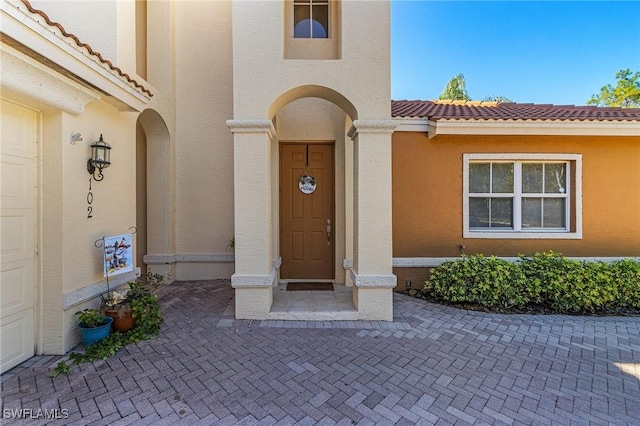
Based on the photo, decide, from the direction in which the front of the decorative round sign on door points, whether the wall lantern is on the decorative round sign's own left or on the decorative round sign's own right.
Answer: on the decorative round sign's own right

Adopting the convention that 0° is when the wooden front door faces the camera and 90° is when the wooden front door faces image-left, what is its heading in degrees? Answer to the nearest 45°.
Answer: approximately 0°

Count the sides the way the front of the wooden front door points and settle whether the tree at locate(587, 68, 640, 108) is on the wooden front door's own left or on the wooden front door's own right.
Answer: on the wooden front door's own left

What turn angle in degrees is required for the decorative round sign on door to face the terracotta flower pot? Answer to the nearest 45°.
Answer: approximately 45° to its right

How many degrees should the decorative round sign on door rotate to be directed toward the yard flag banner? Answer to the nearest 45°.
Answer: approximately 45° to its right

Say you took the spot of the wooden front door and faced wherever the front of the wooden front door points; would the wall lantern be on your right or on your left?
on your right

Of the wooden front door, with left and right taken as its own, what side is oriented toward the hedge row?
left

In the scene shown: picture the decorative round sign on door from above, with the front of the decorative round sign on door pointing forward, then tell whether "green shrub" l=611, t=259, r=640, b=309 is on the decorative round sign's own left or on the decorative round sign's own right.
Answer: on the decorative round sign's own left

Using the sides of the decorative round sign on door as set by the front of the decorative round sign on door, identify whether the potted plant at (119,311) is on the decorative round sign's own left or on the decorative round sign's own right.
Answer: on the decorative round sign's own right

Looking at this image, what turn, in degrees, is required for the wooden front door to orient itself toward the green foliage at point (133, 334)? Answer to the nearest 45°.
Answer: approximately 45° to its right

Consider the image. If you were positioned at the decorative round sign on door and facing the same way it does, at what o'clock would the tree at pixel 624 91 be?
The tree is roughly at 8 o'clock from the decorative round sign on door.
